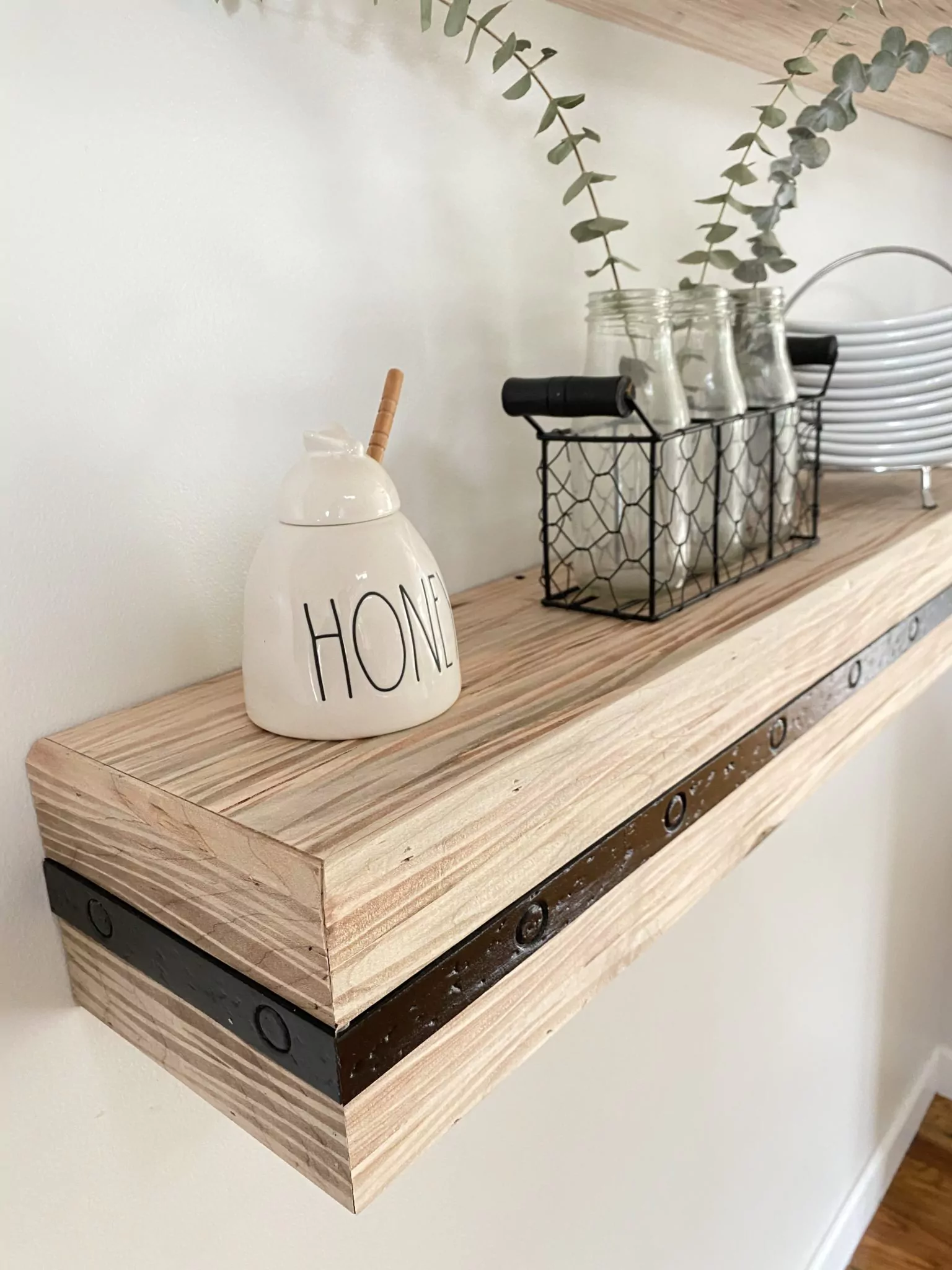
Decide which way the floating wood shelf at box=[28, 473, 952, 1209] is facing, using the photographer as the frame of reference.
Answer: facing the viewer and to the right of the viewer

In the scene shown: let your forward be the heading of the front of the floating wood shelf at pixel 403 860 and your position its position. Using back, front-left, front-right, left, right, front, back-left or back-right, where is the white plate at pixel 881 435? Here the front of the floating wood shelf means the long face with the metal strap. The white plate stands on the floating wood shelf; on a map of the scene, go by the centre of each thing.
left
